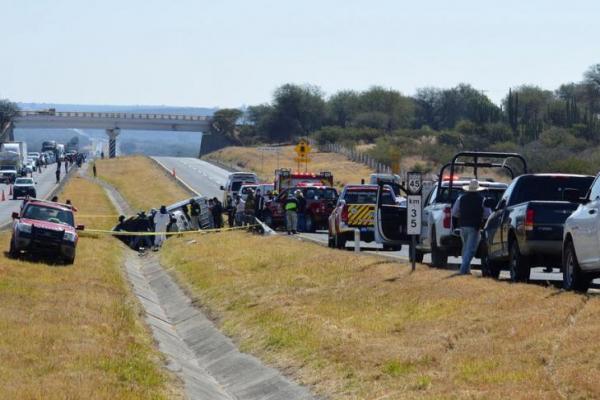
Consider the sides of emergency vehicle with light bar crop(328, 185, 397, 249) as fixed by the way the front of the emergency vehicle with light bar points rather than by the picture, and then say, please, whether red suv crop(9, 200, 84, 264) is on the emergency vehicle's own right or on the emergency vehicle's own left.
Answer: on the emergency vehicle's own left

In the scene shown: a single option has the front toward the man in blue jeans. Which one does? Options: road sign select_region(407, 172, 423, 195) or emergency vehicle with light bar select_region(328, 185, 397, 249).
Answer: the road sign

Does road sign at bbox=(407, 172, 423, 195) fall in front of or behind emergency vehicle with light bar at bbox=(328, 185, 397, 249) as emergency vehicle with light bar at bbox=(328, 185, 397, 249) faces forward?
behind

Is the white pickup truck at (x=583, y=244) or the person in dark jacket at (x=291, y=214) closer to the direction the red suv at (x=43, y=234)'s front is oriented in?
the white pickup truck

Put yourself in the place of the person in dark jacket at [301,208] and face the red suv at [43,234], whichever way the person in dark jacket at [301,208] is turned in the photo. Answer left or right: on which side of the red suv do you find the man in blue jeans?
left

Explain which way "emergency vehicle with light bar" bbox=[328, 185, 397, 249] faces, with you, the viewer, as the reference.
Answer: facing away from the viewer and to the left of the viewer

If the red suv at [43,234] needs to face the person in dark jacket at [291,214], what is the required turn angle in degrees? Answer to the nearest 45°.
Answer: approximately 135° to its left

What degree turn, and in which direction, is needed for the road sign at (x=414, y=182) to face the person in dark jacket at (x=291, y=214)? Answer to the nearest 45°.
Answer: approximately 180°
